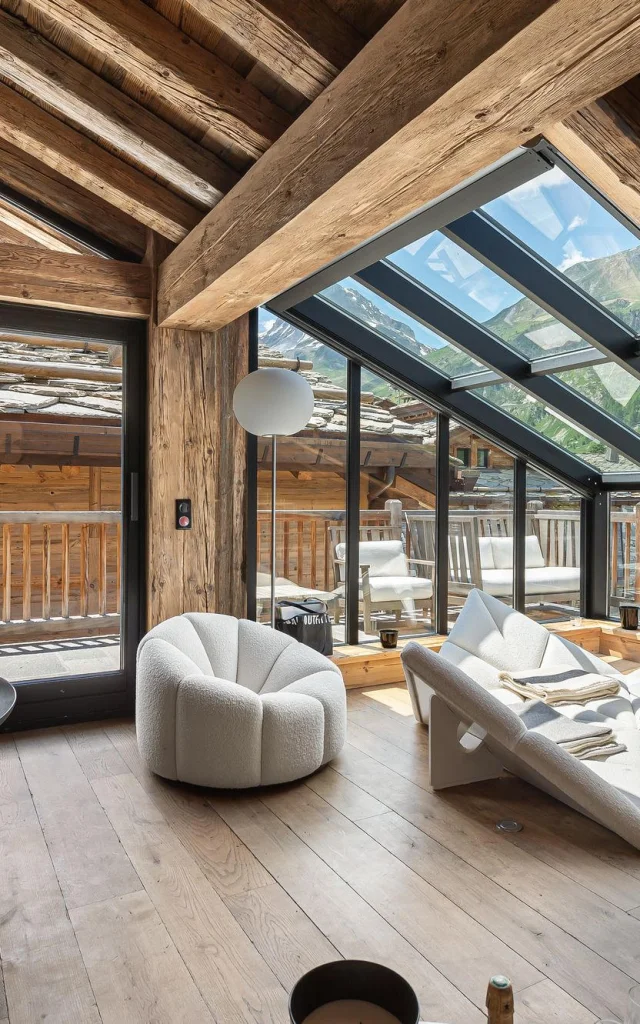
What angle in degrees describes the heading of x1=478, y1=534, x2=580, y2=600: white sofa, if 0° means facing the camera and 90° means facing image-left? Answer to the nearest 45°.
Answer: approximately 0°

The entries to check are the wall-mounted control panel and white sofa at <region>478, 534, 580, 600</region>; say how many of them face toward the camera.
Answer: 2

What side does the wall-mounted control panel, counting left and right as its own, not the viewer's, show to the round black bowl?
front

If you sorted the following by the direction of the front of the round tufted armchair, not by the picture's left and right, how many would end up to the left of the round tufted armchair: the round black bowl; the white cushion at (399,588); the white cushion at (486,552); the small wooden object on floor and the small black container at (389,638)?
3

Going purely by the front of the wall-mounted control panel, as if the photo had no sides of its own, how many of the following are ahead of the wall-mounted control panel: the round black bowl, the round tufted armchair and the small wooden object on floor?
3

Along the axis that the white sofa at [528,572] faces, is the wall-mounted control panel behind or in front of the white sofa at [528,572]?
in front

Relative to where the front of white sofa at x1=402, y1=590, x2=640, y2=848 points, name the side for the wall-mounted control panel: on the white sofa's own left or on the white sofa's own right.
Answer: on the white sofa's own right

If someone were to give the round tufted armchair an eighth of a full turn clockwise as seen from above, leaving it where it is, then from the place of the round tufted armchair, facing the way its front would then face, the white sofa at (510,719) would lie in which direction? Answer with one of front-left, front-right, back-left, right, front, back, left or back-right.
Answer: left

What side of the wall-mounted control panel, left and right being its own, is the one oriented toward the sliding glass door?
right

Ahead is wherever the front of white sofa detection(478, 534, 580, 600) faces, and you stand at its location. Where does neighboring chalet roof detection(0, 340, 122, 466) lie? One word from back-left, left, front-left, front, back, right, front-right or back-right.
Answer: front-right
